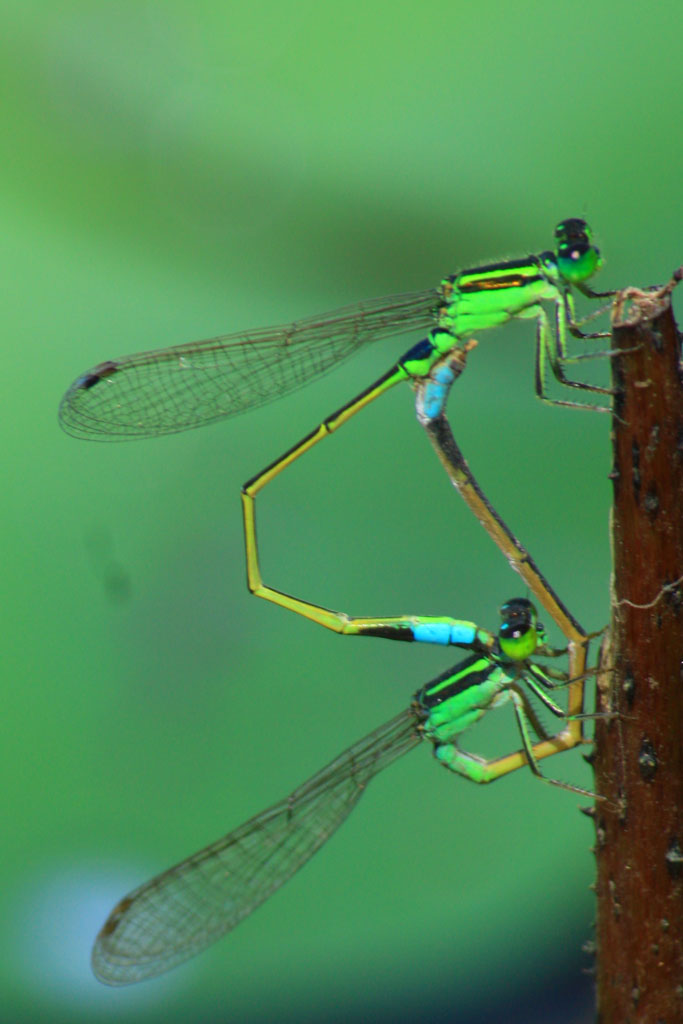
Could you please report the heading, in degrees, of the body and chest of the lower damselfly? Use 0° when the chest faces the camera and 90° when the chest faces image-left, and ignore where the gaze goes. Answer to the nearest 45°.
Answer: approximately 270°
